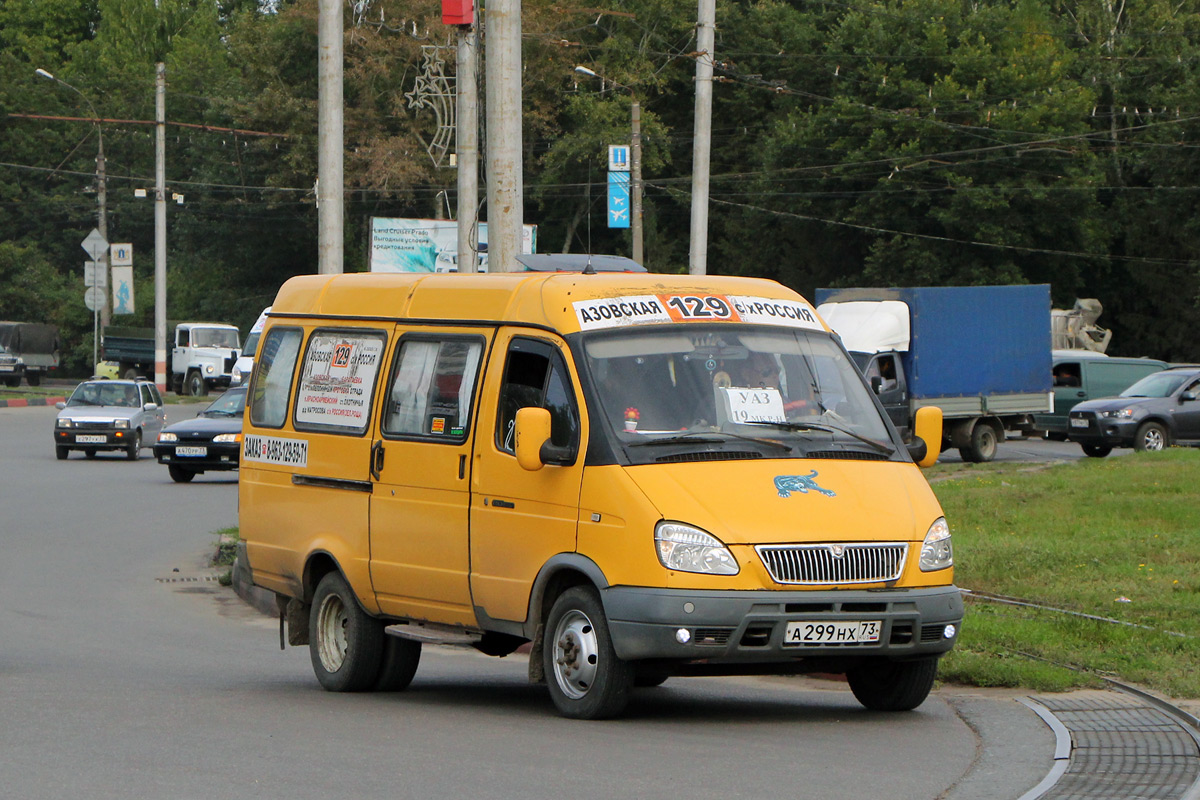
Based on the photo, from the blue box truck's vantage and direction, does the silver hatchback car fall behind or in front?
in front

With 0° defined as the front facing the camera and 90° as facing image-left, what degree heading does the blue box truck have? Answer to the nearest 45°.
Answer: approximately 45°

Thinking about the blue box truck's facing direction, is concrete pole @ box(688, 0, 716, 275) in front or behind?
in front

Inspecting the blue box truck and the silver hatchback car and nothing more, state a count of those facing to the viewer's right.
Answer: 0

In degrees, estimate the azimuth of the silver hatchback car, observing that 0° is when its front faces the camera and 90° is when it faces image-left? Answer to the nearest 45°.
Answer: approximately 0°

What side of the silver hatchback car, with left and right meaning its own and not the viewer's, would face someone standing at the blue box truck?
left

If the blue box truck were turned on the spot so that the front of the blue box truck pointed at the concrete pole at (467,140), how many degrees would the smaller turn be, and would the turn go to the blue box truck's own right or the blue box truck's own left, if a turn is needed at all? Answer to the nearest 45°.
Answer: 0° — it already faces it

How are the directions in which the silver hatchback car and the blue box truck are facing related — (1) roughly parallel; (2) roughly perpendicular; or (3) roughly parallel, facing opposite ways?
roughly perpendicular
